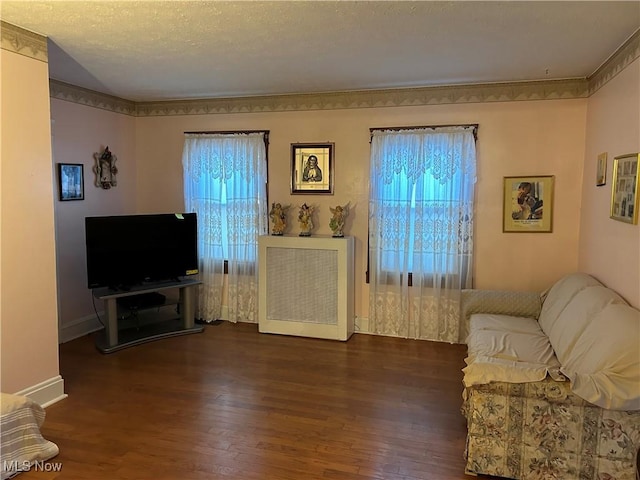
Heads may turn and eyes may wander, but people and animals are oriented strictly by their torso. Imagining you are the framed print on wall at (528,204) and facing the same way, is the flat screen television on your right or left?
on your right

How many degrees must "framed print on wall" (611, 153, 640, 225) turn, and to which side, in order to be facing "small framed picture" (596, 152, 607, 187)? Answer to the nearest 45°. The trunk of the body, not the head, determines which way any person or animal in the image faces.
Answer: approximately 135° to its right

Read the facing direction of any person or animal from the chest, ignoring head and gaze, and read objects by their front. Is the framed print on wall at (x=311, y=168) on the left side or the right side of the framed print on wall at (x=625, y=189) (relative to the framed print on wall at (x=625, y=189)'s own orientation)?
on its right

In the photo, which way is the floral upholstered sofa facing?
to the viewer's left

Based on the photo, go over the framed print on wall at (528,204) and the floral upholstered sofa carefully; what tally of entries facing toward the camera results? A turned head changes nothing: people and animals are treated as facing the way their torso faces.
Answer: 1

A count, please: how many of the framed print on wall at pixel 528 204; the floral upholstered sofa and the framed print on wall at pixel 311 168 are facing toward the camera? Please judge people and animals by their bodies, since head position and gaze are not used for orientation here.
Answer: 2

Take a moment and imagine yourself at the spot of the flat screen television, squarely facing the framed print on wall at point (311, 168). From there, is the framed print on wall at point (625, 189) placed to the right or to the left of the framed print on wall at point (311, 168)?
right

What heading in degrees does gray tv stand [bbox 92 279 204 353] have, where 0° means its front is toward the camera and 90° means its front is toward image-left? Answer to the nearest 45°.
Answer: approximately 315°

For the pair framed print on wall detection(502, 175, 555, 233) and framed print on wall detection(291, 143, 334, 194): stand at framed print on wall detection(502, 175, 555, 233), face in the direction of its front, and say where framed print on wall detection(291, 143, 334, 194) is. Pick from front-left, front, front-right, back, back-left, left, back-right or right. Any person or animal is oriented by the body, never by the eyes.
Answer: right

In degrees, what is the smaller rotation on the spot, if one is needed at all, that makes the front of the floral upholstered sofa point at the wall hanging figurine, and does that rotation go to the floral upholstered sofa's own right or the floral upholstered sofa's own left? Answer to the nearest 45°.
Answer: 0° — it already faces it

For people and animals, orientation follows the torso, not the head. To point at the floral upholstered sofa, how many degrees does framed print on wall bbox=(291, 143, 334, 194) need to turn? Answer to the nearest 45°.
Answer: approximately 45° to its left

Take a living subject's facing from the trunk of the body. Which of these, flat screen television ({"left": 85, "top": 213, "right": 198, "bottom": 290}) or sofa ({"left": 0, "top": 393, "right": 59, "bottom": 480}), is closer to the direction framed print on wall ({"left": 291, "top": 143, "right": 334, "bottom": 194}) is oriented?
the sofa
